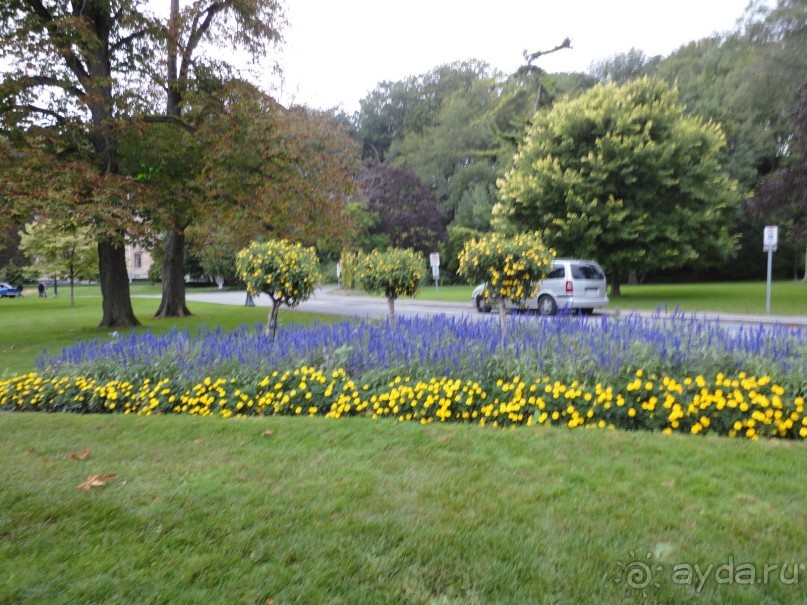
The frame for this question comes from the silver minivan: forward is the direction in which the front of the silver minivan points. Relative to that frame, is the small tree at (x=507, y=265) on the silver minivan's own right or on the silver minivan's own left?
on the silver minivan's own left

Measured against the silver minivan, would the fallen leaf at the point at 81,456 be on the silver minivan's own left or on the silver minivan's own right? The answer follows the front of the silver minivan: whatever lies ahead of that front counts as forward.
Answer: on the silver minivan's own left

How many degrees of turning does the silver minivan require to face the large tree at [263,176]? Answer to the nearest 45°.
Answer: approximately 90° to its left

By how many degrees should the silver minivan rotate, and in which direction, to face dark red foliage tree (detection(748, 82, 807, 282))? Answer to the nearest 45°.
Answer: approximately 90° to its right

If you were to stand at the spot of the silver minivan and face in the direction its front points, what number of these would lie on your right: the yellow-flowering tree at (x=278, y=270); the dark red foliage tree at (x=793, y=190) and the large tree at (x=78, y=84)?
1

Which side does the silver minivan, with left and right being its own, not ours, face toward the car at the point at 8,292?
front

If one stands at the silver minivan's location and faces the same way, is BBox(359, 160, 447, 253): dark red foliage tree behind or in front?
in front

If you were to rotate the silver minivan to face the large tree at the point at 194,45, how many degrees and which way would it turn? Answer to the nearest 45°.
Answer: approximately 45° to its left

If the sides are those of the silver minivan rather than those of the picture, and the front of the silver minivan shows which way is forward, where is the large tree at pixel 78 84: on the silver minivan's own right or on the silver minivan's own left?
on the silver minivan's own left

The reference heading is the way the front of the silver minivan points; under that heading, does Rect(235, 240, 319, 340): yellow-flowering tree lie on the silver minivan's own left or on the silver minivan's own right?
on the silver minivan's own left

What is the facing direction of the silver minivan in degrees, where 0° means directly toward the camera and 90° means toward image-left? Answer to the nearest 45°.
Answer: approximately 135°

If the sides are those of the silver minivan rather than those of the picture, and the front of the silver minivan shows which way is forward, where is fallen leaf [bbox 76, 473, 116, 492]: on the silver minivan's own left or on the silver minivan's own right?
on the silver minivan's own left
